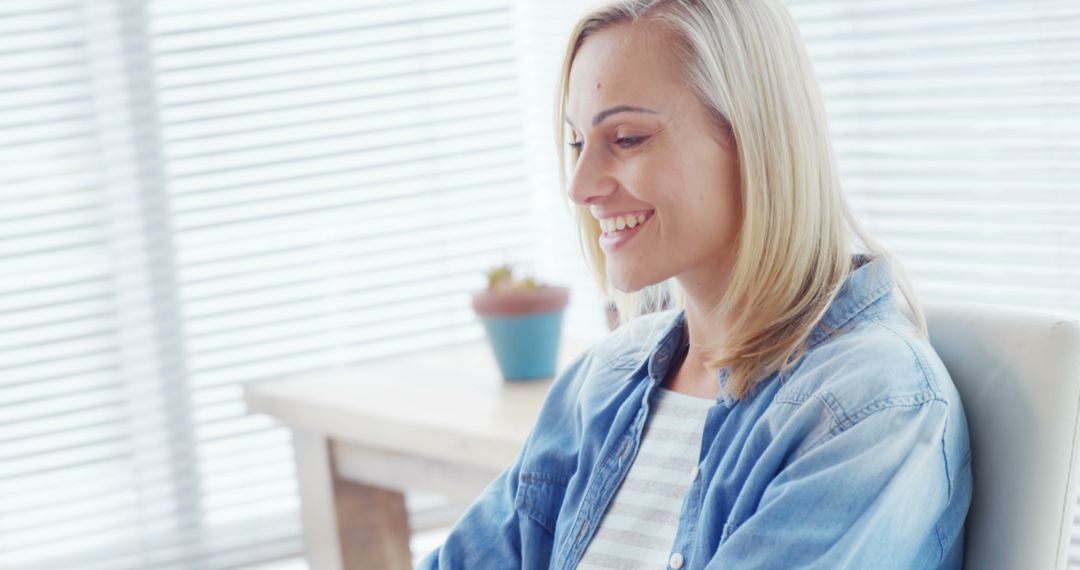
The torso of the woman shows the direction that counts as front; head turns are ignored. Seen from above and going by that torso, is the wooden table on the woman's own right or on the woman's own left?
on the woman's own right

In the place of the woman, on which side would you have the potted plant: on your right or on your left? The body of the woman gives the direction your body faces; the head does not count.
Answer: on your right

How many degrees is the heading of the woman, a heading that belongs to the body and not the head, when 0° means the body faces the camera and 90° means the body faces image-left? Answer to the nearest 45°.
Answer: approximately 45°
